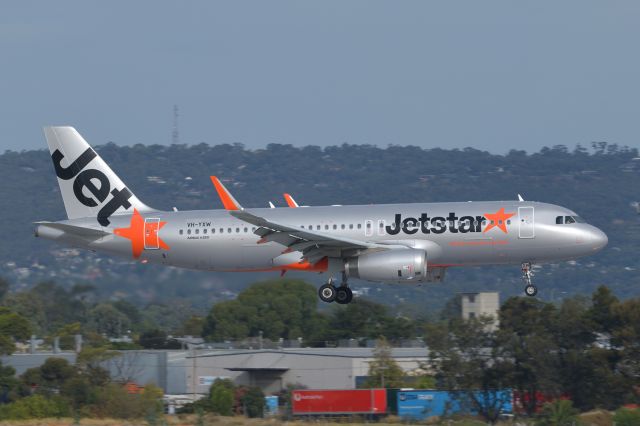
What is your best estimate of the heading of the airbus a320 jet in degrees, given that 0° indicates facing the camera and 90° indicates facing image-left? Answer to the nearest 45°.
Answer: approximately 270°
